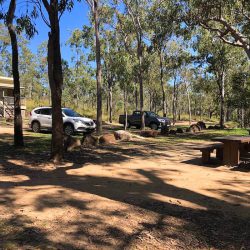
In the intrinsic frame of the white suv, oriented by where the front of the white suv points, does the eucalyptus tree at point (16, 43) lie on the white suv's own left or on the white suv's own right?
on the white suv's own right

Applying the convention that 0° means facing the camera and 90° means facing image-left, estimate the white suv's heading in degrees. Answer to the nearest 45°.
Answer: approximately 315°

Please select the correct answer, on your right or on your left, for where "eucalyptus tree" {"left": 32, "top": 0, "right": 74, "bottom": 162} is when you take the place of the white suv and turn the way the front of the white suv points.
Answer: on your right

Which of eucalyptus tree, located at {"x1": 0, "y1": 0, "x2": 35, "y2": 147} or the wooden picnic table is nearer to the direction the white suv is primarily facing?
the wooden picnic table
